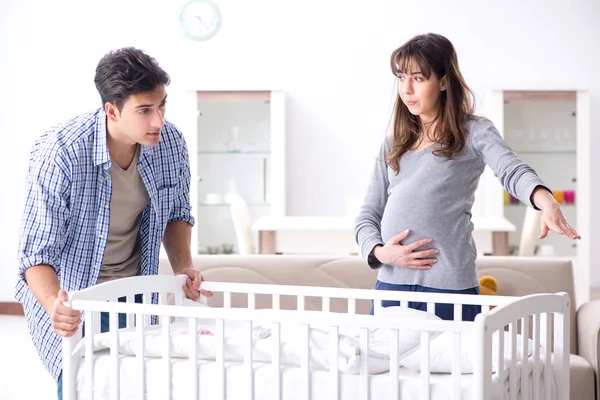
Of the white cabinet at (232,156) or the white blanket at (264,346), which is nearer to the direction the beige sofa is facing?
the white blanket

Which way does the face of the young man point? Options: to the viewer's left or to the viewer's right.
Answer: to the viewer's right

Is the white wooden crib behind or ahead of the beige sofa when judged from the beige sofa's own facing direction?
ahead

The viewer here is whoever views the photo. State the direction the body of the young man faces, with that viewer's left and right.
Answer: facing the viewer and to the right of the viewer

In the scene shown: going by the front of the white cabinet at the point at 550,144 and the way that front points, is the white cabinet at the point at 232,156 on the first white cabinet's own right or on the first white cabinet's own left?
on the first white cabinet's own right

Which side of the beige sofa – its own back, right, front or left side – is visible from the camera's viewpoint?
front

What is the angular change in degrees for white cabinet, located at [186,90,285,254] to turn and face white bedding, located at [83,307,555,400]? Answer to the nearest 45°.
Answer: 0° — it already faces it

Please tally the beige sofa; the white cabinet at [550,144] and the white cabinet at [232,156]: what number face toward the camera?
3

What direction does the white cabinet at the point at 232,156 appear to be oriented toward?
toward the camera

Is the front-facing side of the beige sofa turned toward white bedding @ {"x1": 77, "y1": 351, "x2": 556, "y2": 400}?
yes

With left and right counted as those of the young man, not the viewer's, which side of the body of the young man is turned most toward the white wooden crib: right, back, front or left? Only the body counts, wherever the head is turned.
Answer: front

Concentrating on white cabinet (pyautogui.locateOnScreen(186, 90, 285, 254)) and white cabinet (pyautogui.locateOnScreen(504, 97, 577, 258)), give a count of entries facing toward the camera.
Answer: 2
